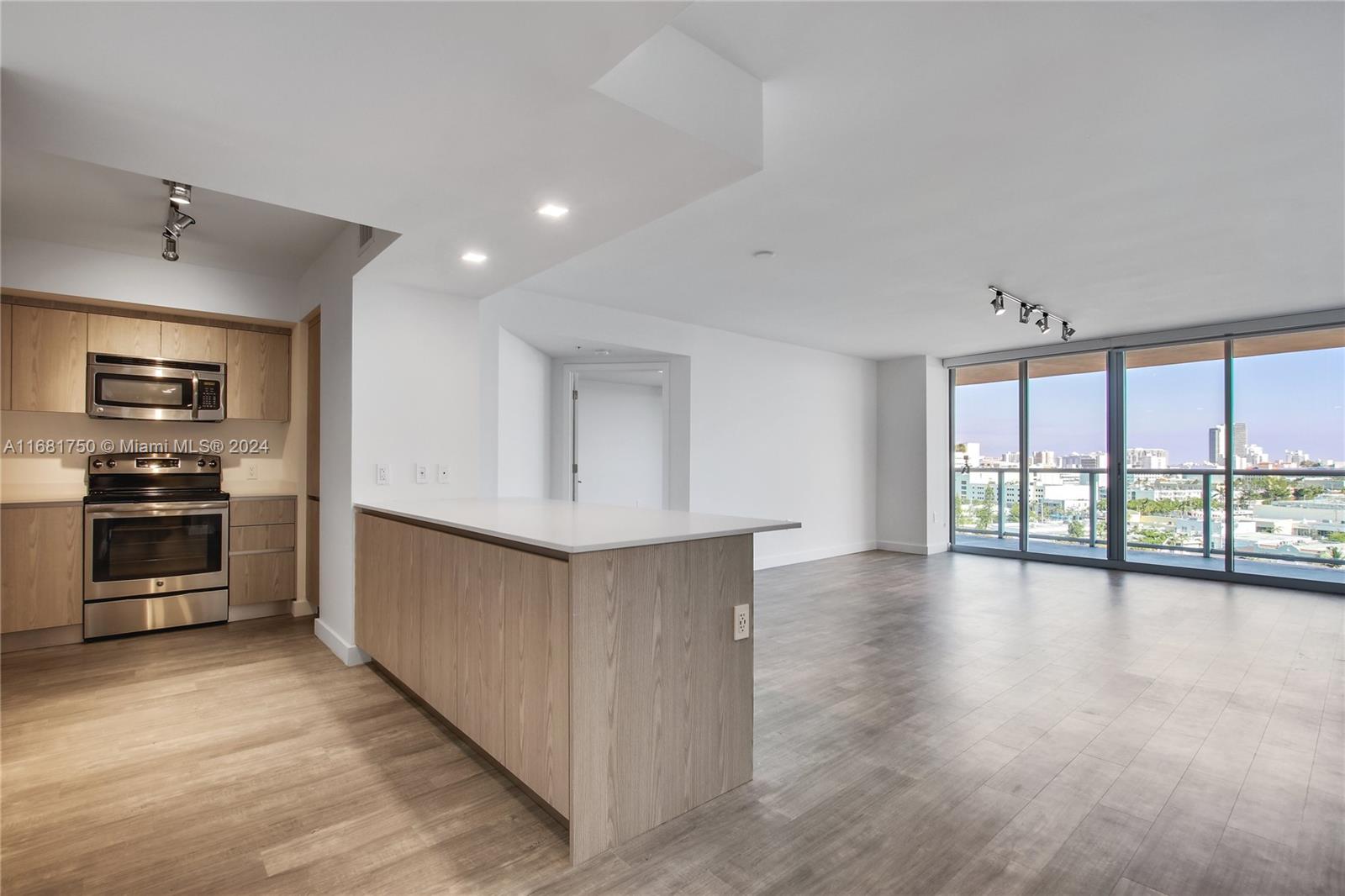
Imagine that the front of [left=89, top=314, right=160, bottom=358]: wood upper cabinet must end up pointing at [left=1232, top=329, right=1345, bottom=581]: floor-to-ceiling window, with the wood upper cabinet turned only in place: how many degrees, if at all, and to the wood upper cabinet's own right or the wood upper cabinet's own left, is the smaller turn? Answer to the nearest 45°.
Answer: approximately 45° to the wood upper cabinet's own left

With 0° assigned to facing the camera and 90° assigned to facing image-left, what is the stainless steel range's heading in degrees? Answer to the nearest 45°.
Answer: approximately 0°

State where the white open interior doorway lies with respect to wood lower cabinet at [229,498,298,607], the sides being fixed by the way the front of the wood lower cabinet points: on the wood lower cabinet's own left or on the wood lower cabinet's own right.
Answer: on the wood lower cabinet's own left

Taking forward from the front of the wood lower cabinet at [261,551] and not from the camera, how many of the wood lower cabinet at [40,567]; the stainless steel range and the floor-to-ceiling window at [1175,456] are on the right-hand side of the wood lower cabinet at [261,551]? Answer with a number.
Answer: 2

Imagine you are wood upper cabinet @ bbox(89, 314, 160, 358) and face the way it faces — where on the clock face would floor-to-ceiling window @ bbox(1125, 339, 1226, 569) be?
The floor-to-ceiling window is roughly at 10 o'clock from the wood upper cabinet.

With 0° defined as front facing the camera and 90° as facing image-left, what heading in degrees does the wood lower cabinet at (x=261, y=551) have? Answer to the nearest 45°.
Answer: approximately 0°

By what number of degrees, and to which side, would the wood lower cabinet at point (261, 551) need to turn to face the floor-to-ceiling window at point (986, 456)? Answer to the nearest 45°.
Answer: approximately 90° to its left

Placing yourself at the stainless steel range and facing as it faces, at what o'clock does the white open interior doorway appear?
The white open interior doorway is roughly at 9 o'clock from the stainless steel range.

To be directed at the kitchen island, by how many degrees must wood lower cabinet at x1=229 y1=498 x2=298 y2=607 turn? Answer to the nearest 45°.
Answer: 0° — it already faces it
